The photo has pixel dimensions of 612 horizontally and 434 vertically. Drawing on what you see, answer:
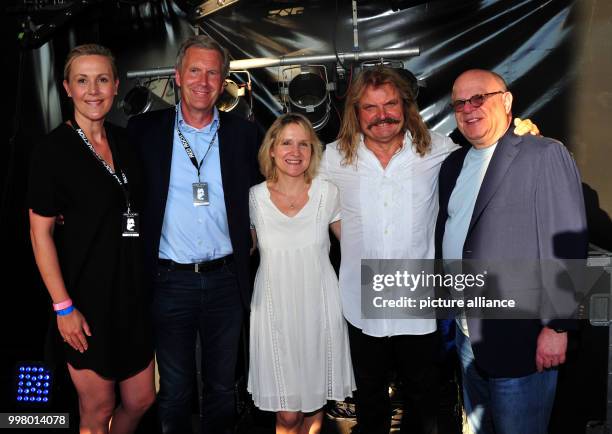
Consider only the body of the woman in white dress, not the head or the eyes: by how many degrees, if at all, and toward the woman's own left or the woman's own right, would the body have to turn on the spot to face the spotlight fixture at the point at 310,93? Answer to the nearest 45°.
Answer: approximately 180°

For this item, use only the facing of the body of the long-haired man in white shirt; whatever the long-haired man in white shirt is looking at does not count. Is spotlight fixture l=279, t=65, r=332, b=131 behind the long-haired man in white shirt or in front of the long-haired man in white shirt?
behind

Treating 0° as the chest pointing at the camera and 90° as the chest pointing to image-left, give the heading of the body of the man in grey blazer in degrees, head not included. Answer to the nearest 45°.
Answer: approximately 45°

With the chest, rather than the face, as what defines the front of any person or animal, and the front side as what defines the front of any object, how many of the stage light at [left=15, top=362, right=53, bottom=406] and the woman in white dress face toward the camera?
2

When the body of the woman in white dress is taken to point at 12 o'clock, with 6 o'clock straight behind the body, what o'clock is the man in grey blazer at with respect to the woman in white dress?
The man in grey blazer is roughly at 10 o'clock from the woman in white dress.

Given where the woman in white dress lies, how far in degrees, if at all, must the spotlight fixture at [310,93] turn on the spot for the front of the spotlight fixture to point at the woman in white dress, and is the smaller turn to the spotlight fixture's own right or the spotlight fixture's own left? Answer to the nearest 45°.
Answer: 0° — it already faces them

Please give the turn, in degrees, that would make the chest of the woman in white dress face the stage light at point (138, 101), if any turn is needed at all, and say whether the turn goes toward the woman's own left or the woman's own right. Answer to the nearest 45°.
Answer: approximately 135° to the woman's own right

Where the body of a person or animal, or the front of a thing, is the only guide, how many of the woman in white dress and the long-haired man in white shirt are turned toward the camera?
2
